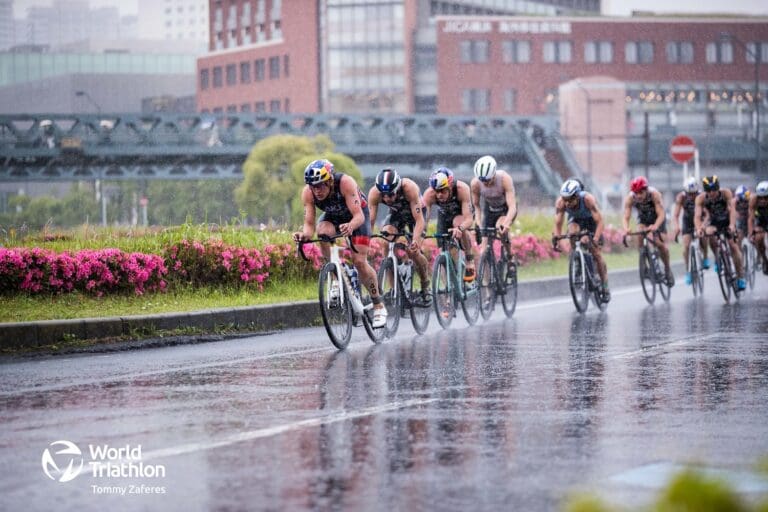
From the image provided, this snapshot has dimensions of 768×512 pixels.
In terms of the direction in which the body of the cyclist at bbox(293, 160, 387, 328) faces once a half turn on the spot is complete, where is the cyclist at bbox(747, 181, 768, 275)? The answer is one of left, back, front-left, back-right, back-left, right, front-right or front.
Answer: front

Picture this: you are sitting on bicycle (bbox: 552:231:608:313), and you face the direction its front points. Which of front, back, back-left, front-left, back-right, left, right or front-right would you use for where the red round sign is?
back

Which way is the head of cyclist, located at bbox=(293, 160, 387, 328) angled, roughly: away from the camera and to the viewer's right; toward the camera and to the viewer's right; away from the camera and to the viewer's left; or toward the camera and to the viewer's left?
toward the camera and to the viewer's left

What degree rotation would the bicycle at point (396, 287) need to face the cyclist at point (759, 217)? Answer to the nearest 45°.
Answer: approximately 180°

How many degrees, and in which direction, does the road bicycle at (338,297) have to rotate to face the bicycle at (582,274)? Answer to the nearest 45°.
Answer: approximately 180°

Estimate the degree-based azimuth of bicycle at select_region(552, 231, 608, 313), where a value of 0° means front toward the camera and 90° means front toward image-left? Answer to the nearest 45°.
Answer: approximately 0°

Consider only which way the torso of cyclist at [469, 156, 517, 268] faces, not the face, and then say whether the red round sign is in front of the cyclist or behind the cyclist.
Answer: behind

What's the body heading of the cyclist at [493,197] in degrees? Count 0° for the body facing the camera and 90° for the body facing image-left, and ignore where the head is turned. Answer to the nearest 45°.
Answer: approximately 45°

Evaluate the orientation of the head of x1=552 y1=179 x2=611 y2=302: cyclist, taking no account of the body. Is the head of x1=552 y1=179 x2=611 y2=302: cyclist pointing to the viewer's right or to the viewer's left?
to the viewer's left

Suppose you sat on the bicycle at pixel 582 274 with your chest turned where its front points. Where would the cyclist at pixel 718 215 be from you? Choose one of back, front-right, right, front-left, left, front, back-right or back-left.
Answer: back-left

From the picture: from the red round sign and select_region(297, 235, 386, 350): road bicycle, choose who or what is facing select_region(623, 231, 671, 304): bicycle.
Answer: the red round sign

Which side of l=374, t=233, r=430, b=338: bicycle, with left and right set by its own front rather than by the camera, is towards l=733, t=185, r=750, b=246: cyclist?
back

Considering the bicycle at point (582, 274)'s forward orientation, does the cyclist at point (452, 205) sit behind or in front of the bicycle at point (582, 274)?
in front
